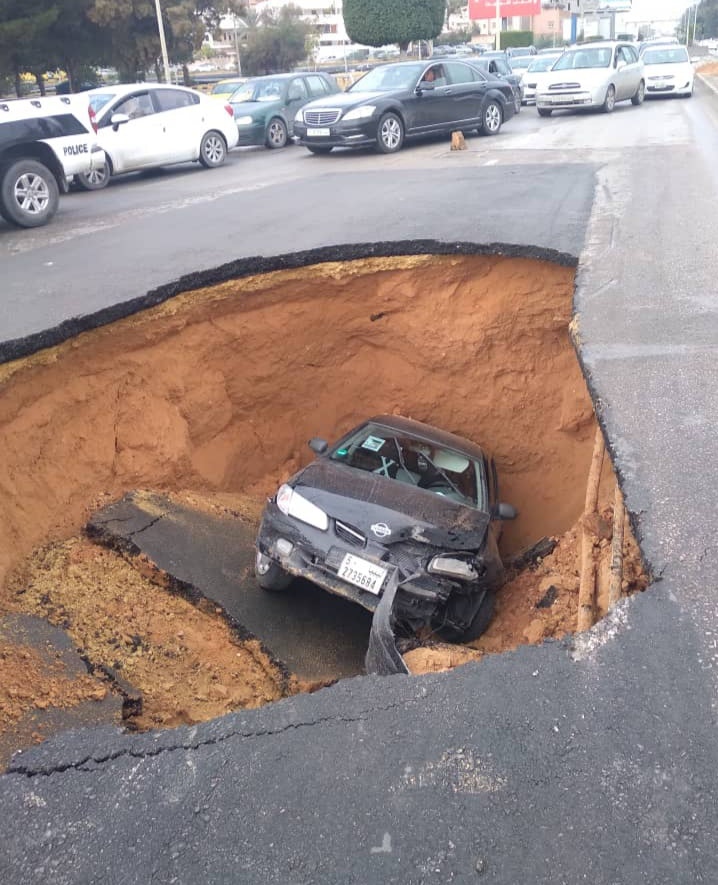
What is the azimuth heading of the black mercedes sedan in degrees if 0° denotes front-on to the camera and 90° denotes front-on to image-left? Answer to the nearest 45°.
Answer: approximately 45°

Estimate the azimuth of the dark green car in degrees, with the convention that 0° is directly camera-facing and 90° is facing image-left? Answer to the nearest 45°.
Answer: approximately 45°

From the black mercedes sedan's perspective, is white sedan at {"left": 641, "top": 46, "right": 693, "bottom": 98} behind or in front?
behind

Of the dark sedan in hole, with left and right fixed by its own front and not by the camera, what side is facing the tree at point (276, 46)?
back

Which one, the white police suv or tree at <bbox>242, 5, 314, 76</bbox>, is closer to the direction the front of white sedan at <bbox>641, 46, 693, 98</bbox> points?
the white police suv

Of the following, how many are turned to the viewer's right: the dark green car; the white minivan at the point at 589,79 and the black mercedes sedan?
0

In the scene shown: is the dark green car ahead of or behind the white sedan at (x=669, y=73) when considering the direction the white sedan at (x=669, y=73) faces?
ahead

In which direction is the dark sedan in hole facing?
toward the camera

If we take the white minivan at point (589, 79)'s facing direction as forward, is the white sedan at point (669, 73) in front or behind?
behind

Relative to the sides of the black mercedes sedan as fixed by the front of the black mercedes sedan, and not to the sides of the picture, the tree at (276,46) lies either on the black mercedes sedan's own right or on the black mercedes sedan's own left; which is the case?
on the black mercedes sedan's own right

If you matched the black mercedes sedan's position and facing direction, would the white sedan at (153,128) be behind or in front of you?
in front

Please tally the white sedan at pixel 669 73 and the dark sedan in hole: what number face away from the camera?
0

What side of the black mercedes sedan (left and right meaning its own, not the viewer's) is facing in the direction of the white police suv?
front
